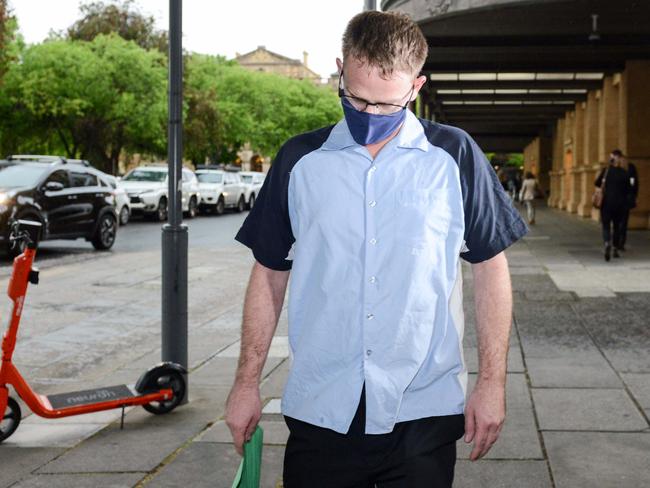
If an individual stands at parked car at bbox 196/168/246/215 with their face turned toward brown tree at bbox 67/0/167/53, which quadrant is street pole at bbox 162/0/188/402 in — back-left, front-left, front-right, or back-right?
back-left

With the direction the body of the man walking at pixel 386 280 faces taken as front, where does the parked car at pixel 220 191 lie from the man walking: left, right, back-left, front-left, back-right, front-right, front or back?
back

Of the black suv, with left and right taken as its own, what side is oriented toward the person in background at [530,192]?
back

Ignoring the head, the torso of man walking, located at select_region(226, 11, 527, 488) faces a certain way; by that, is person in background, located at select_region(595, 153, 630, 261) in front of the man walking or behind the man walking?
behind

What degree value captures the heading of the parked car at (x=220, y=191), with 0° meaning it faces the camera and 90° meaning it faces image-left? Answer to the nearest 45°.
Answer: approximately 45°

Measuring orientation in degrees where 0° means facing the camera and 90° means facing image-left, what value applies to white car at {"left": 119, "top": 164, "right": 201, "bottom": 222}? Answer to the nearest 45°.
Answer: approximately 45°

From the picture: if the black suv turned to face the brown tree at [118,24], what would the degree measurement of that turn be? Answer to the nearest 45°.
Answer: approximately 135° to its right

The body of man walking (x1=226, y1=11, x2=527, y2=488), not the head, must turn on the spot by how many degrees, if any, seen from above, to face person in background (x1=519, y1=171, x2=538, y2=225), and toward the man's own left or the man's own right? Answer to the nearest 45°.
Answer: approximately 180°

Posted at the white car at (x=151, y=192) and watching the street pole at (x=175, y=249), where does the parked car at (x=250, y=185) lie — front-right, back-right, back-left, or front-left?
back-left

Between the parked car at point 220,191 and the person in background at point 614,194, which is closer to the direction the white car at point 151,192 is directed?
the person in background

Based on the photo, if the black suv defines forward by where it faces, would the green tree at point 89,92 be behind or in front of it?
behind
